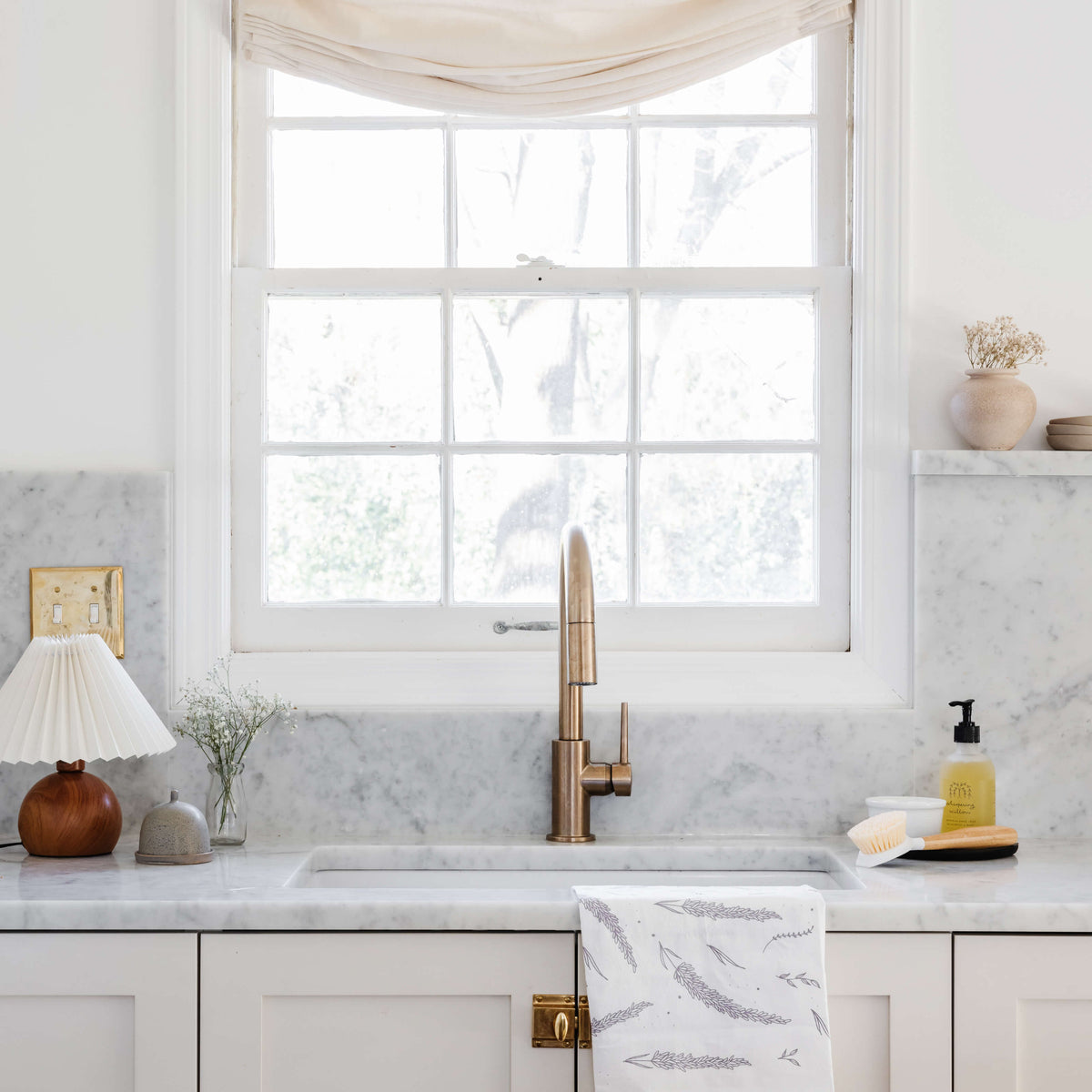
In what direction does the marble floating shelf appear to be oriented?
toward the camera

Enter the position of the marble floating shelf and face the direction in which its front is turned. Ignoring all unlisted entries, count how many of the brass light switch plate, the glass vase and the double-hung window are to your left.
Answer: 0

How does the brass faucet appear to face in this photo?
toward the camera

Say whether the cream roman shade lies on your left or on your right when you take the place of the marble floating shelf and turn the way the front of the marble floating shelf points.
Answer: on your right

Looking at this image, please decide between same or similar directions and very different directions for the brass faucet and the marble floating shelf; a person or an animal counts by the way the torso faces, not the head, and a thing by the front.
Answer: same or similar directions

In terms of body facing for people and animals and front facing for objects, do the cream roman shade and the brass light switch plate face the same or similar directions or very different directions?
same or similar directions

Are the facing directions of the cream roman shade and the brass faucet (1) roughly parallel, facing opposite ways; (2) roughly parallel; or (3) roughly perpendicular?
roughly parallel

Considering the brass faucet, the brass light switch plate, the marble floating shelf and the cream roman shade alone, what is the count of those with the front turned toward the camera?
4
